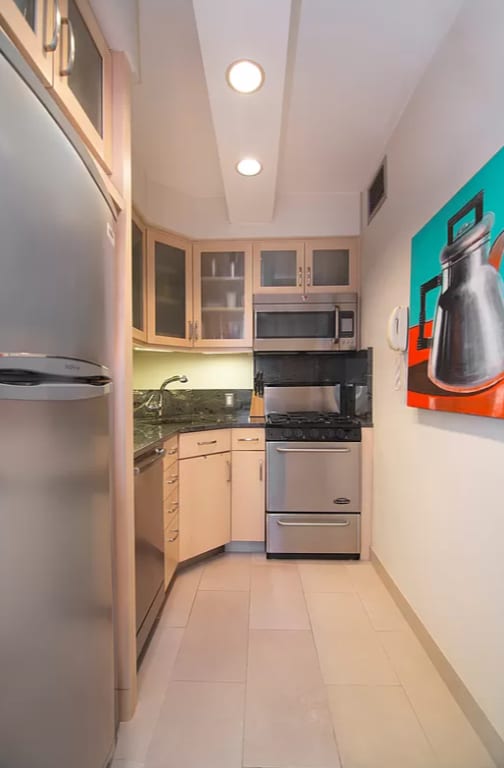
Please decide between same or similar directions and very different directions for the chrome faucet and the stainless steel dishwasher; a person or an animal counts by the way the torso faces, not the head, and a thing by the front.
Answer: same or similar directions

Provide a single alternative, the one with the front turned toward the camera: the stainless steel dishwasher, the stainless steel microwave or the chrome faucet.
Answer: the stainless steel microwave

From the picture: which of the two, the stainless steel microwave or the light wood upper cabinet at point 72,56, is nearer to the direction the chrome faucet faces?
the stainless steel microwave

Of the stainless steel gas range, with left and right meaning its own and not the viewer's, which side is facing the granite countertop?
right

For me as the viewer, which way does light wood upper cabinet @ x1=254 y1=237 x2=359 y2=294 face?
facing the viewer

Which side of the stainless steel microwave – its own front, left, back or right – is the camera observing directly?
front

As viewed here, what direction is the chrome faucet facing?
to the viewer's right

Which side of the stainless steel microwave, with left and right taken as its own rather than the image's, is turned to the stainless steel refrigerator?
front

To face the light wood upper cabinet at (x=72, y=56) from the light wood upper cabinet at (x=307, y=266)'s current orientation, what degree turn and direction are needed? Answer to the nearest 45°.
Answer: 0° — it already faces it

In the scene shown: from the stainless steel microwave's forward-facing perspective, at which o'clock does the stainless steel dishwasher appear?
The stainless steel dishwasher is roughly at 1 o'clock from the stainless steel microwave.

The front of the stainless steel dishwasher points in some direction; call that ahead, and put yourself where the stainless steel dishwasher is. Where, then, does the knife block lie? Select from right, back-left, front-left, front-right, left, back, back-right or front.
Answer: front-left

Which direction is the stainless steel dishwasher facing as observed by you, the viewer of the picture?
facing to the right of the viewer

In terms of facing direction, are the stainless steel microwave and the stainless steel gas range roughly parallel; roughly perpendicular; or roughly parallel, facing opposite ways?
roughly parallel

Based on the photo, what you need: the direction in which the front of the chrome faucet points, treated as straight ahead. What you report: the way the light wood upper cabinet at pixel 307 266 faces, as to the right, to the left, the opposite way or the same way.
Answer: to the right
